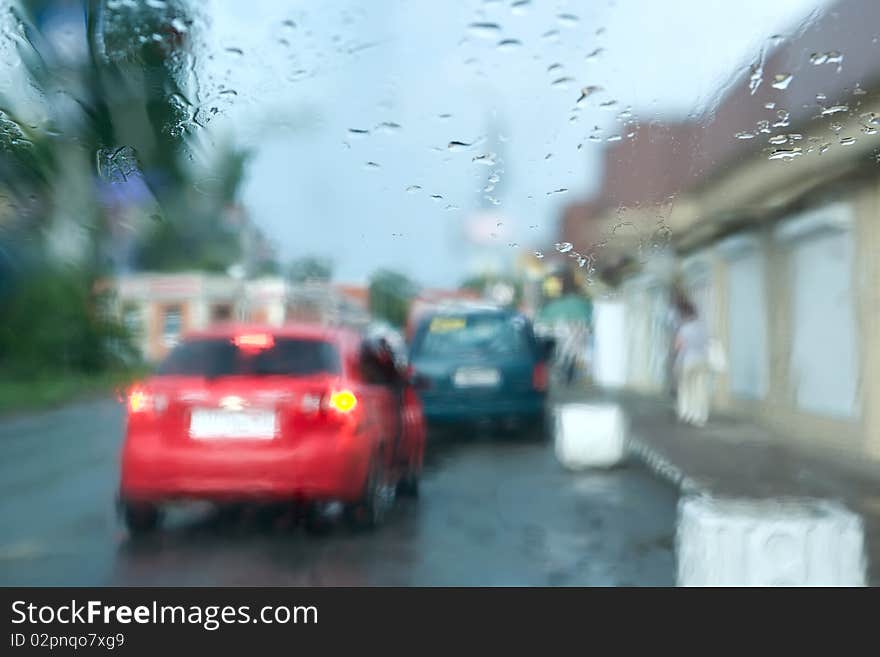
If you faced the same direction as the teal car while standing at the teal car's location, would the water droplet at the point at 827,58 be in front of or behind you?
behind

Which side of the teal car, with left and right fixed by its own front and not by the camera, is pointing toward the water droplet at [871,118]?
back

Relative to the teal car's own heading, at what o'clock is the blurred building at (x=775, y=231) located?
The blurred building is roughly at 3 o'clock from the teal car.

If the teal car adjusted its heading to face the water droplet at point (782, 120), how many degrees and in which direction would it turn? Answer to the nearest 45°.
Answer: approximately 180°

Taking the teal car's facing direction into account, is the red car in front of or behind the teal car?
behind

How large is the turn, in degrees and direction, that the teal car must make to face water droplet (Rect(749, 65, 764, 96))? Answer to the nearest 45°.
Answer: approximately 180°

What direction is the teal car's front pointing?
away from the camera
